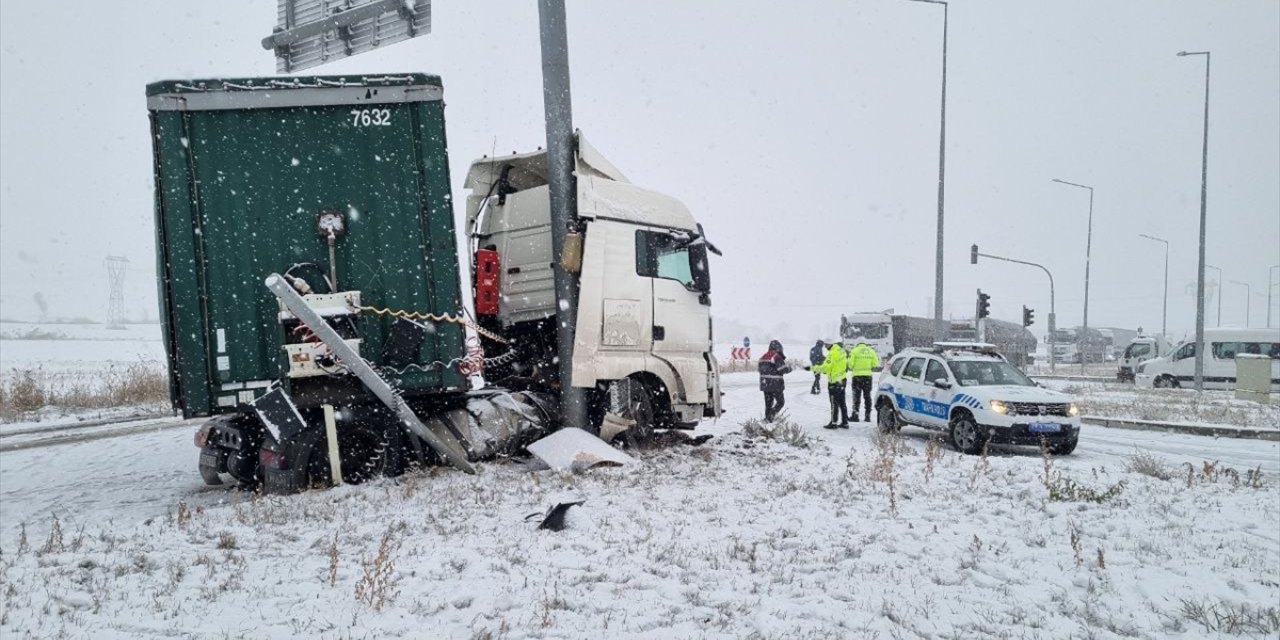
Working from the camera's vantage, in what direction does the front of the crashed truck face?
facing away from the viewer and to the right of the viewer

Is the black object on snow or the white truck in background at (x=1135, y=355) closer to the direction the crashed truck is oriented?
the white truck in background

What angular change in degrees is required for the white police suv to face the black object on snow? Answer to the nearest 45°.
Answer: approximately 45° to its right

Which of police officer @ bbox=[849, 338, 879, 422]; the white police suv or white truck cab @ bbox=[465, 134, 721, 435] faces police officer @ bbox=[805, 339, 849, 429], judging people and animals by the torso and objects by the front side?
the white truck cab

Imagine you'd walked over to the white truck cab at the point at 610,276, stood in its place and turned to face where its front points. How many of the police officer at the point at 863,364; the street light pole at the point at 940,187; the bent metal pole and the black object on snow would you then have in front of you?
2

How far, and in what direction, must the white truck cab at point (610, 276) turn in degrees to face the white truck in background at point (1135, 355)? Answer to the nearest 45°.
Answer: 0° — it already faces it

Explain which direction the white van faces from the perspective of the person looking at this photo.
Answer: facing to the left of the viewer

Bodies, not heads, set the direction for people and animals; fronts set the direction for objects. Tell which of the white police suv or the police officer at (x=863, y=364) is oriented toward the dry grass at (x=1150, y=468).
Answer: the white police suv

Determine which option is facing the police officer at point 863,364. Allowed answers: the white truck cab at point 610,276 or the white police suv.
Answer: the white truck cab

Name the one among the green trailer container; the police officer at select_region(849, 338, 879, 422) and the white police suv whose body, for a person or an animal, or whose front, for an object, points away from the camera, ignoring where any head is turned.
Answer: the police officer

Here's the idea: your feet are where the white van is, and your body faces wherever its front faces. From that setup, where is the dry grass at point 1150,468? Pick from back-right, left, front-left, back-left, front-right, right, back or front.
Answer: left

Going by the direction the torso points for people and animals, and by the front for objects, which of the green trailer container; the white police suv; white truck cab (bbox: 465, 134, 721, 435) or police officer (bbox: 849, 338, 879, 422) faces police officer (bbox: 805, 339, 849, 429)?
the white truck cab
